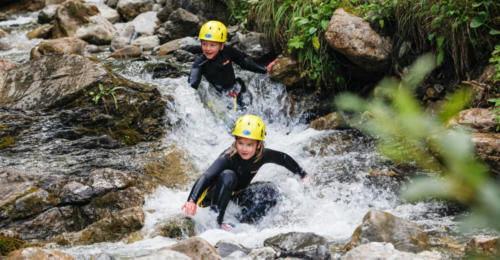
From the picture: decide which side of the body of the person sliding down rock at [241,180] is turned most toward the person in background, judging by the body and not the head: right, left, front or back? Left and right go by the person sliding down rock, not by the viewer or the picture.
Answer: back

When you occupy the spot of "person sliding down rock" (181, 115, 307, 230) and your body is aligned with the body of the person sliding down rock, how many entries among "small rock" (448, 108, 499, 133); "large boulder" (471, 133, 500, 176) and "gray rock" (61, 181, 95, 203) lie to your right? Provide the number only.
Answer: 1

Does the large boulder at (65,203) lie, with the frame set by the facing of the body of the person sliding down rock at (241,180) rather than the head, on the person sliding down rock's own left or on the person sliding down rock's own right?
on the person sliding down rock's own right

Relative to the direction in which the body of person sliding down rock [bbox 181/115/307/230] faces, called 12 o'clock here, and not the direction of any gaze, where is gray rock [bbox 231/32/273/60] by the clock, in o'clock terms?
The gray rock is roughly at 6 o'clock from the person sliding down rock.

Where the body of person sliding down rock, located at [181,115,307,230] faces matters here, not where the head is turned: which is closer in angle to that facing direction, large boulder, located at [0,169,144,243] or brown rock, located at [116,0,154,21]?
the large boulder

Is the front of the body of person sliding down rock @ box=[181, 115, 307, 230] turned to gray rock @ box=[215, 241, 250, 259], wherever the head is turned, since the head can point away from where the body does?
yes

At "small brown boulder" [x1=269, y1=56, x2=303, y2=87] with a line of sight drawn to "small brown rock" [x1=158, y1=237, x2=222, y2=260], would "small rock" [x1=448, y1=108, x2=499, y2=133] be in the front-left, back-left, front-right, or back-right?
front-left

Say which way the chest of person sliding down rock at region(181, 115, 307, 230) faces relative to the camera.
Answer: toward the camera

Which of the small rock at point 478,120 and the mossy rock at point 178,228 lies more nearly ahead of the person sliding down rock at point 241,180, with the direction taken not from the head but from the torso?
the mossy rock

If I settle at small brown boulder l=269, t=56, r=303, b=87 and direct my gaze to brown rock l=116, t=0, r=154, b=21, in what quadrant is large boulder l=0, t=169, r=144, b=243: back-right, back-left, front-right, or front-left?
back-left

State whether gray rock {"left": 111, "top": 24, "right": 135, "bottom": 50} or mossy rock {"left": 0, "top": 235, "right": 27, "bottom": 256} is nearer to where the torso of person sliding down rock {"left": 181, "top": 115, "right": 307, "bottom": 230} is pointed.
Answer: the mossy rock
